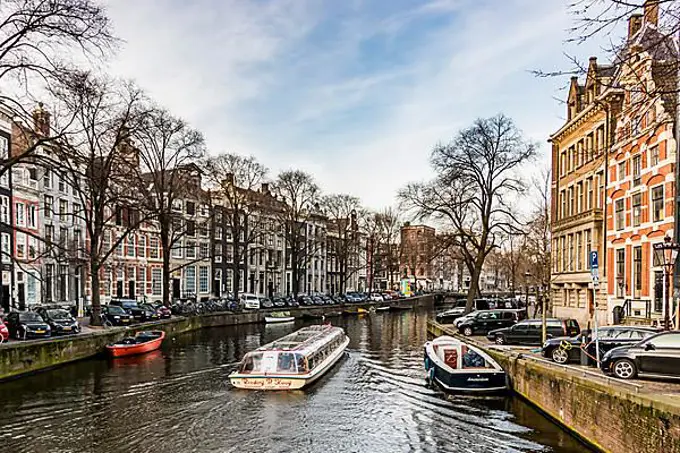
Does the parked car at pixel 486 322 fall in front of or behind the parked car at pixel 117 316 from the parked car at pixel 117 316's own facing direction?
in front

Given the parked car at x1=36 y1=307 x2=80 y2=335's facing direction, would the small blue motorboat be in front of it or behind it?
in front

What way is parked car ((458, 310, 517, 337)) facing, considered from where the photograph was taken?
facing to the left of the viewer

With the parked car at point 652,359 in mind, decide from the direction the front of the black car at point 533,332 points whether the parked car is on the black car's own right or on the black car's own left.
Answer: on the black car's own left

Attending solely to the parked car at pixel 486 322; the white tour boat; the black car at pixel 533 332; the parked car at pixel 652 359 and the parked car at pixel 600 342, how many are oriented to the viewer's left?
4

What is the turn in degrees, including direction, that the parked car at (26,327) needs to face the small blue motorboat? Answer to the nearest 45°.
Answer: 0° — it already faces it

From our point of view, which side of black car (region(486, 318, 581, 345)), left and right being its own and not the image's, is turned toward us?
left

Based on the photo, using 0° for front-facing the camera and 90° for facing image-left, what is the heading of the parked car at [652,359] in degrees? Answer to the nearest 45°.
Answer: approximately 90°
